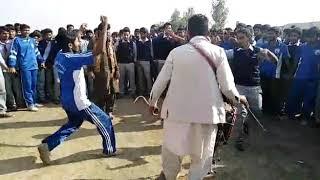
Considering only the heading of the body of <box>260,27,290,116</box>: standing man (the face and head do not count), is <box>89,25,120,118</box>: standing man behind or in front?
in front

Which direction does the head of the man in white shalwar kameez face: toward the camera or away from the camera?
away from the camera

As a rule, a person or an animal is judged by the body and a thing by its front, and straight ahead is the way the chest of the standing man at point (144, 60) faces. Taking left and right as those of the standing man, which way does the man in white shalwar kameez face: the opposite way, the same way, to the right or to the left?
the opposite way

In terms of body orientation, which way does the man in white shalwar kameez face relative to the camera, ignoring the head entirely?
away from the camera

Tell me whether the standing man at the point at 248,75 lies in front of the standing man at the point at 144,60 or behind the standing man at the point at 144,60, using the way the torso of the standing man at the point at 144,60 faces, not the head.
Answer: in front

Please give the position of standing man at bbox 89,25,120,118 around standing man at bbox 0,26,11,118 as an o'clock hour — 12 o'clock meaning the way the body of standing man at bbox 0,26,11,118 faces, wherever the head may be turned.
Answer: standing man at bbox 89,25,120,118 is roughly at 10 o'clock from standing man at bbox 0,26,11,118.

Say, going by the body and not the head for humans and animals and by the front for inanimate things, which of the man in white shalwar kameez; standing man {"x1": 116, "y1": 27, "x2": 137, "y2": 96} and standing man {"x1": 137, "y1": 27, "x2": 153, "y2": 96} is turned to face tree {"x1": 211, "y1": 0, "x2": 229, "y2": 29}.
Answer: the man in white shalwar kameez

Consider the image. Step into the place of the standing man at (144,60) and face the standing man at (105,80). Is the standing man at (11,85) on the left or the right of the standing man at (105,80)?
right

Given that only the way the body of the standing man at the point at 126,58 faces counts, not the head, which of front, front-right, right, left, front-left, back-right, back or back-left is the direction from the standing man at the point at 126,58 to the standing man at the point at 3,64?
front-right

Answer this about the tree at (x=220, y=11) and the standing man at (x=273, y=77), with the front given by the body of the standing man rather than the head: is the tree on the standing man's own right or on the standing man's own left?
on the standing man's own right

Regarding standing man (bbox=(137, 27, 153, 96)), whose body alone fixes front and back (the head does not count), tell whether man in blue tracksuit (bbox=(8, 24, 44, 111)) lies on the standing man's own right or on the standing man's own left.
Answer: on the standing man's own right

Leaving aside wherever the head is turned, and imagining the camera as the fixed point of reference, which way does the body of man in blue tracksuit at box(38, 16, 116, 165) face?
to the viewer's right

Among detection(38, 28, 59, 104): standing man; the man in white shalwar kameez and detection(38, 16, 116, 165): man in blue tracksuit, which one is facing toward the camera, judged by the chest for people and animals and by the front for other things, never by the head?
the standing man

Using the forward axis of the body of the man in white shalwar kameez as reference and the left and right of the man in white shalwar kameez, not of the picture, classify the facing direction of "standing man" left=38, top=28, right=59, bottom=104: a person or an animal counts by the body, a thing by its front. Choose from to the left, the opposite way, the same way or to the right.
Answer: the opposite way

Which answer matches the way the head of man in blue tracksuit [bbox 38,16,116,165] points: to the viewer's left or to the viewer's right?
to the viewer's right

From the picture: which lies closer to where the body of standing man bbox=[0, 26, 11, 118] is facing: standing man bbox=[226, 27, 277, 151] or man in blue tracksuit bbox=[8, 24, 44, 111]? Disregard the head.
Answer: the standing man

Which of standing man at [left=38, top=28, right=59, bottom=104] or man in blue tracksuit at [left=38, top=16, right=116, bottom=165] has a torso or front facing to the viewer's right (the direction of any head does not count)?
the man in blue tracksuit

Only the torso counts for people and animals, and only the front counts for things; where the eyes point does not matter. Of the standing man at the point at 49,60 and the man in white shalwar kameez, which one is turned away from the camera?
the man in white shalwar kameez

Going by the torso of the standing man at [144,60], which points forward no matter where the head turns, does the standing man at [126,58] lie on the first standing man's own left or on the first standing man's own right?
on the first standing man's own right
